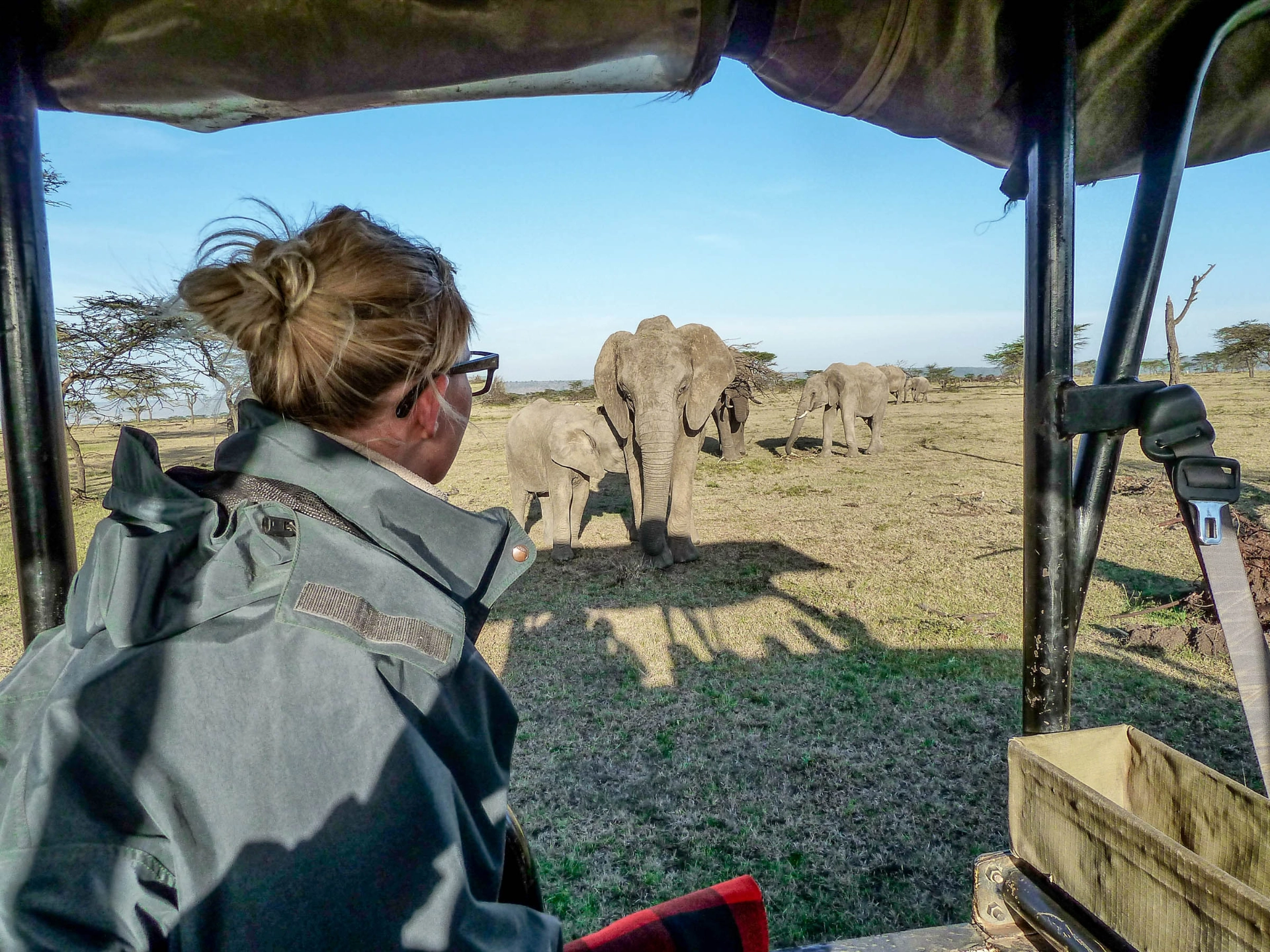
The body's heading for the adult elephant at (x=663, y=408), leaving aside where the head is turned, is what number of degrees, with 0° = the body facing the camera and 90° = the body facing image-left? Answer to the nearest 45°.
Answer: approximately 0°

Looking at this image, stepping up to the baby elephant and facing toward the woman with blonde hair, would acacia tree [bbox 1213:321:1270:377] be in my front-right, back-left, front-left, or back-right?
back-left

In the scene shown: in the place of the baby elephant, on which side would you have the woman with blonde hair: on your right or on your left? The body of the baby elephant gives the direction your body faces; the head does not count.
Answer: on your right

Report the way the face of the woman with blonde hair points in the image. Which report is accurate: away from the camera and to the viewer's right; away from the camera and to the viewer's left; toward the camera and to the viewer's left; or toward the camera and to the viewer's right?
away from the camera and to the viewer's right

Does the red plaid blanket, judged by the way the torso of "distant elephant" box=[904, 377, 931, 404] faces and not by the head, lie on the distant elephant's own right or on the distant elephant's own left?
on the distant elephant's own left

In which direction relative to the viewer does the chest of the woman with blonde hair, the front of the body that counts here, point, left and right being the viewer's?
facing away from the viewer and to the right of the viewer

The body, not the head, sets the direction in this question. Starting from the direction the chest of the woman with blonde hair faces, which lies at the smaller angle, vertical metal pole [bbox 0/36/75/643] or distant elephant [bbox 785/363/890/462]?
the distant elephant

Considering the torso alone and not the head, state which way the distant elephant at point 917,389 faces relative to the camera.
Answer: to the viewer's left

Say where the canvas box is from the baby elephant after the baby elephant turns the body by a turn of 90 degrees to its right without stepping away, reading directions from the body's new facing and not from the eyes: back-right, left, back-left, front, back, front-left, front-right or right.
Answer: front-left

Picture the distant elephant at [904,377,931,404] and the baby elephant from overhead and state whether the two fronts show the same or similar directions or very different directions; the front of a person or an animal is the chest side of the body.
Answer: very different directions
